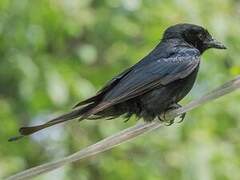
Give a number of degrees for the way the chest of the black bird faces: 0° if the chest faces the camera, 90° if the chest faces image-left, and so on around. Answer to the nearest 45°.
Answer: approximately 270°
